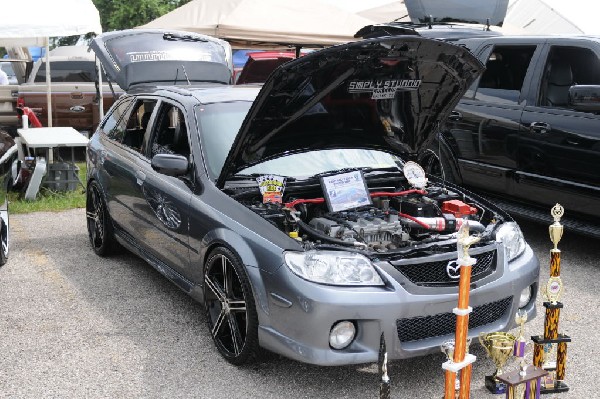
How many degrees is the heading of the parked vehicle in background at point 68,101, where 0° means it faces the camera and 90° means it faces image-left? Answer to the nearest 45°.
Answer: approximately 180°

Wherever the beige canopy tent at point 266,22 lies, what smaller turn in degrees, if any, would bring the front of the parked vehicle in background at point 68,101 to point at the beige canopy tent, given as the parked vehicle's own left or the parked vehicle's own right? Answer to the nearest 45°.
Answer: approximately 90° to the parked vehicle's own right

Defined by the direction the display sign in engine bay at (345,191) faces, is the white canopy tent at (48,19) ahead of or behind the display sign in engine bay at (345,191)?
behind

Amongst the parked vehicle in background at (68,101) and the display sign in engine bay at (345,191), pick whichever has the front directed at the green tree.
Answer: the parked vehicle in background

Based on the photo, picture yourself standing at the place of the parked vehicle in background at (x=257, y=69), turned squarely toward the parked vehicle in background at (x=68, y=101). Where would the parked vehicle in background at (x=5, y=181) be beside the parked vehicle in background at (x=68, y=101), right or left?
left

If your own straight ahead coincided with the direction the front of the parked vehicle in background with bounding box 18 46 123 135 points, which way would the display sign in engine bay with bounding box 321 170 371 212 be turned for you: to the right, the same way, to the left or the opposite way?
the opposite way

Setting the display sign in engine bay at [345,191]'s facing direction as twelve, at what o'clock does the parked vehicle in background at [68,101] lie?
The parked vehicle in background is roughly at 5 o'clock from the display sign in engine bay.

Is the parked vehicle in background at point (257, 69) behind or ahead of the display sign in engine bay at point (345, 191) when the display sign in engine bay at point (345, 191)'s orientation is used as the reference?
behind

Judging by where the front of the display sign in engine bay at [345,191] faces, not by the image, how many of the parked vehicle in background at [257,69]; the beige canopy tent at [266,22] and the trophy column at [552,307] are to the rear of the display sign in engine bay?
2
